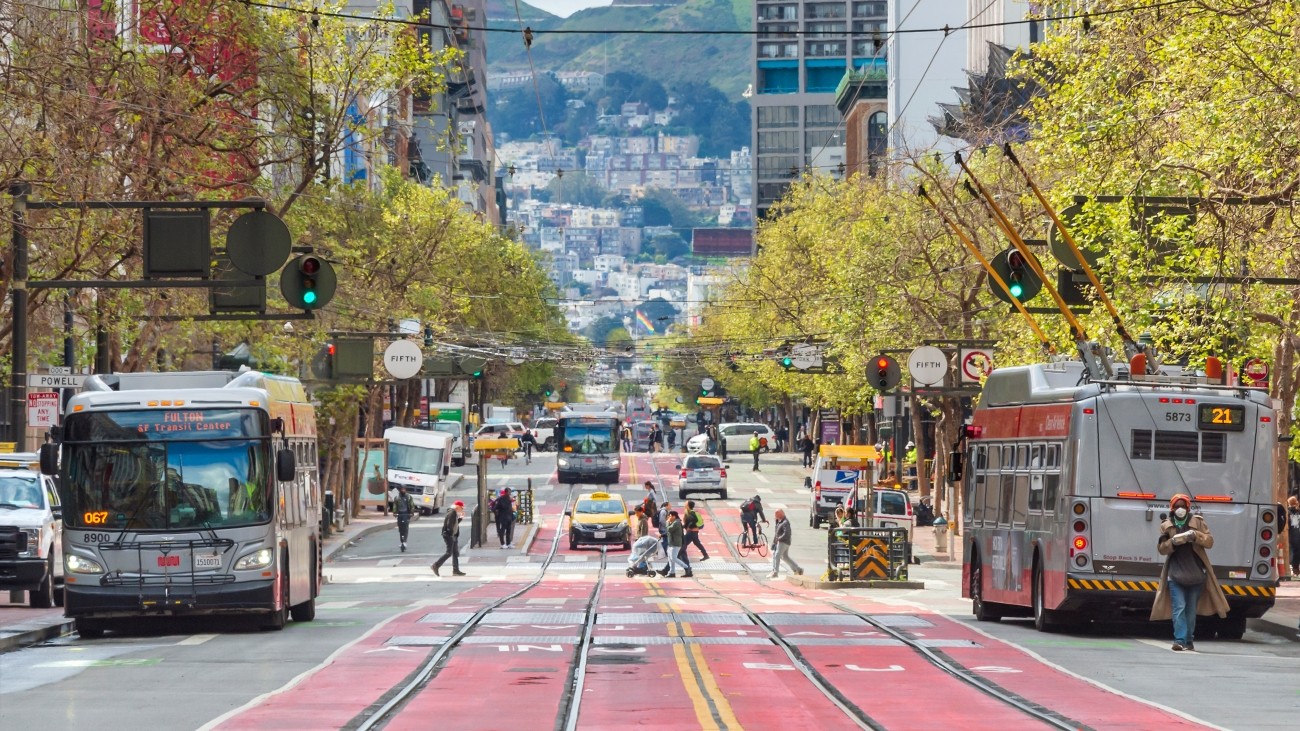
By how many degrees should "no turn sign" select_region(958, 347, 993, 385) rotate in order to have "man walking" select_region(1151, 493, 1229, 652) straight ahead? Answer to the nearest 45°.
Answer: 0° — it already faces them

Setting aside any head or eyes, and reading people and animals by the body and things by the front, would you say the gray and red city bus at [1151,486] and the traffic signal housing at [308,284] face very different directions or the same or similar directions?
very different directions

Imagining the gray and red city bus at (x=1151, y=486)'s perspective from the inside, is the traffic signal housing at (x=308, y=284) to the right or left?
on its left

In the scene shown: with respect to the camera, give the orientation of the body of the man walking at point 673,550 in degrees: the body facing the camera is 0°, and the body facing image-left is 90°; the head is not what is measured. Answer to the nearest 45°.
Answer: approximately 90°

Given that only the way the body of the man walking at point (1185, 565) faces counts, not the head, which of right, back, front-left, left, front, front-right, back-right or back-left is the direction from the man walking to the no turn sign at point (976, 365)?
back

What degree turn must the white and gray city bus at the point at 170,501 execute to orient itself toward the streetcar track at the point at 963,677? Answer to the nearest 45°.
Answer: approximately 45° to its left

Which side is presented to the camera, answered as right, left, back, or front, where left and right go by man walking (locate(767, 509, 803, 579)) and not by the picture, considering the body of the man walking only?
left

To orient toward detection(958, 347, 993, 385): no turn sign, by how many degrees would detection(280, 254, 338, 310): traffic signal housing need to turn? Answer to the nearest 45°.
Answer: approximately 135° to its left

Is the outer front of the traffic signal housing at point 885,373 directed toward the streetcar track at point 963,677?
yes
